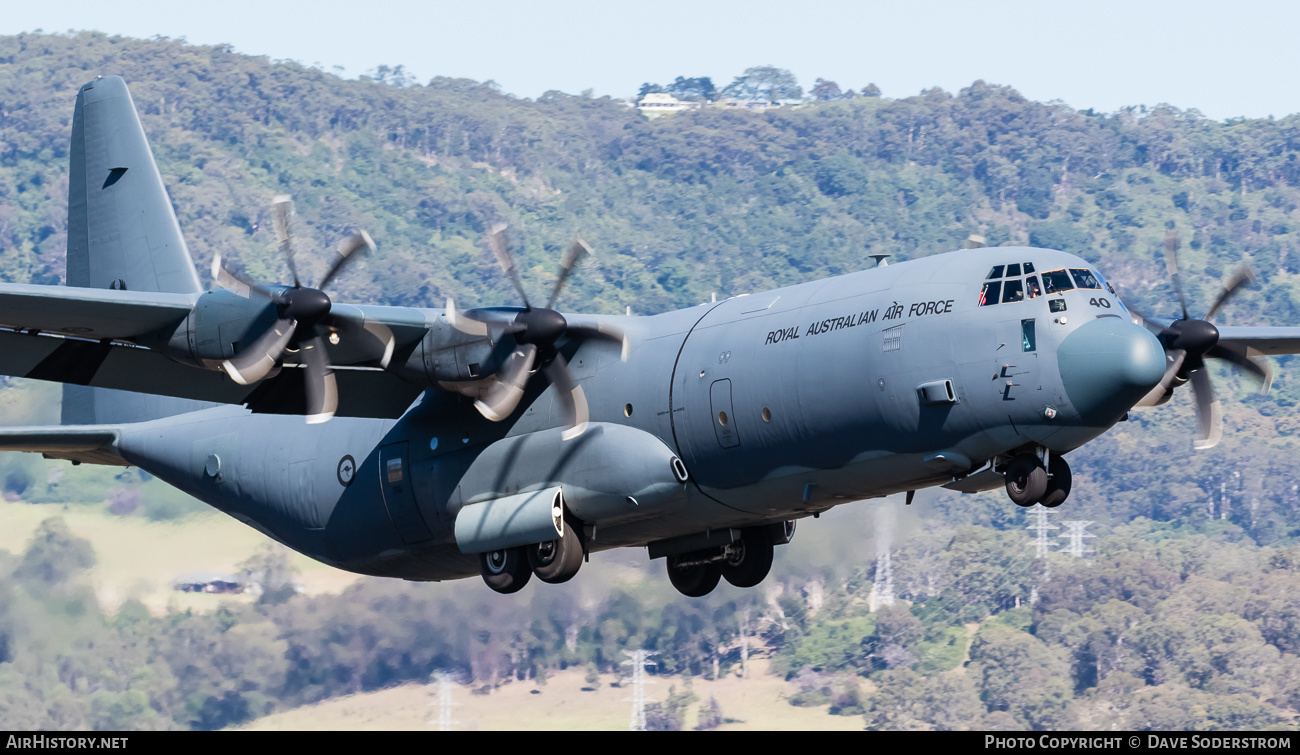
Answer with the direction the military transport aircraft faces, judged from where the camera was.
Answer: facing the viewer and to the right of the viewer
